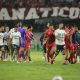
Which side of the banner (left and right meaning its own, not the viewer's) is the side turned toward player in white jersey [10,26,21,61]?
front

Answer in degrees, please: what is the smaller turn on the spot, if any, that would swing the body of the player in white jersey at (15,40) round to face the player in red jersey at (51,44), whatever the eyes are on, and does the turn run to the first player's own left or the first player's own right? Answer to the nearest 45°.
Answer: approximately 45° to the first player's own left

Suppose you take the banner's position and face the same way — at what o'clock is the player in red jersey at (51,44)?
The player in red jersey is roughly at 12 o'clock from the banner.

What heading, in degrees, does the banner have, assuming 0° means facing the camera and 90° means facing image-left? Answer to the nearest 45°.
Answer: approximately 0°

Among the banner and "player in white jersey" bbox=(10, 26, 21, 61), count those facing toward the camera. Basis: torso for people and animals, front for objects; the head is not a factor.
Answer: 2

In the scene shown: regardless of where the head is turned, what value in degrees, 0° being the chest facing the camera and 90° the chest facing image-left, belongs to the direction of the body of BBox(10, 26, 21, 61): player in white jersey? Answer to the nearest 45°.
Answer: approximately 0°

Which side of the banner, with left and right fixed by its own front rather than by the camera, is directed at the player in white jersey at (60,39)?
front

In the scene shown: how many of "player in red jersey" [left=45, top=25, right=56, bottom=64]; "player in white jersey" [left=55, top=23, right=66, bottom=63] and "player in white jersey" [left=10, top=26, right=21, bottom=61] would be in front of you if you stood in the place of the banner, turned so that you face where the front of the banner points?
3

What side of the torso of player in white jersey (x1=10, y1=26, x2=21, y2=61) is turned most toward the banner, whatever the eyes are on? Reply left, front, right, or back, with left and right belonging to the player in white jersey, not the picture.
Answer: back
